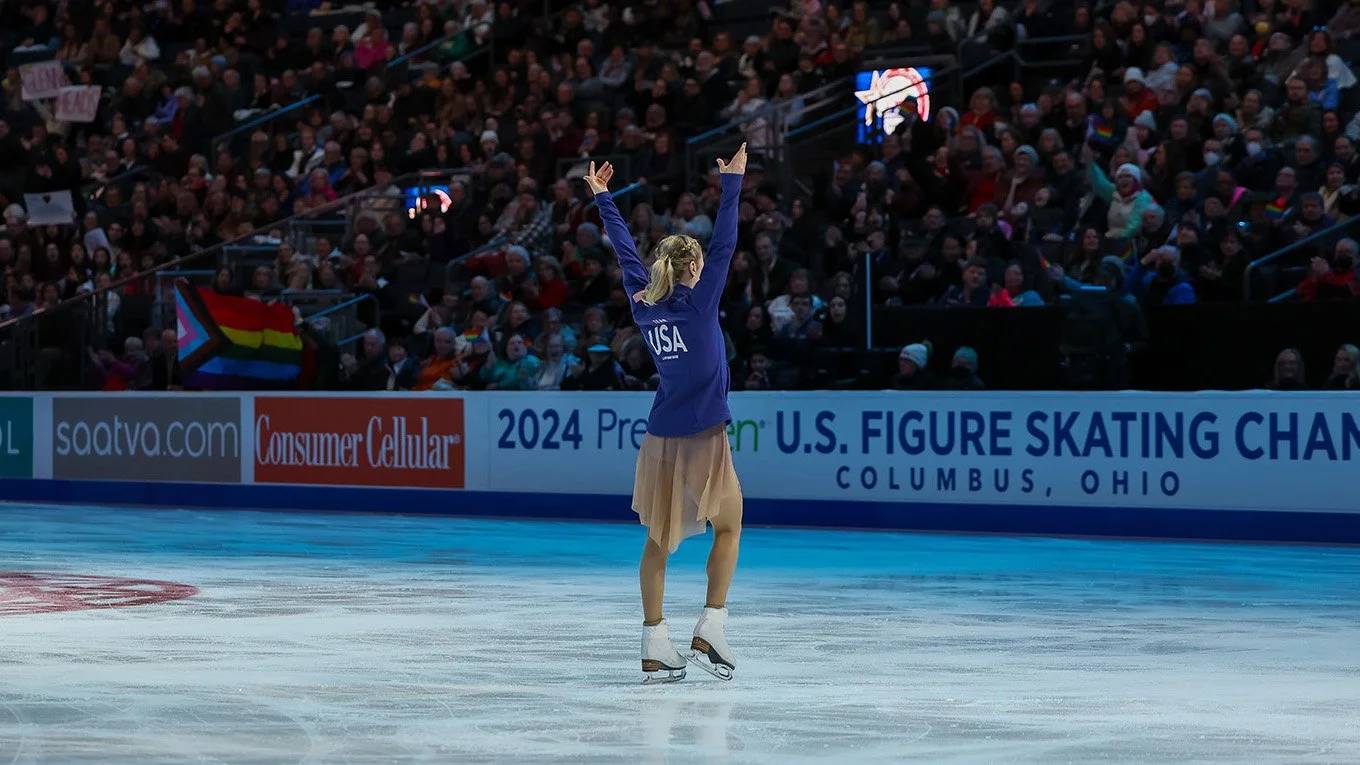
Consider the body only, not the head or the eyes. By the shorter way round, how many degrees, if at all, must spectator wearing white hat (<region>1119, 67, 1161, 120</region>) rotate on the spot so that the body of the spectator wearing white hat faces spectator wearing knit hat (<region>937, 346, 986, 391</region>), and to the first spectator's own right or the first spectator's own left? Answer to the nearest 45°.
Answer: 0° — they already face them

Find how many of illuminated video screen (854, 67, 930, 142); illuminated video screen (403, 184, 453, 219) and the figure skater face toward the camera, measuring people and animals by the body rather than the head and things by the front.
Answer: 2

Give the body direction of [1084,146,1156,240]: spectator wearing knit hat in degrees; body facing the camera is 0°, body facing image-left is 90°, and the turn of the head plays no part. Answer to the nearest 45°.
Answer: approximately 45°

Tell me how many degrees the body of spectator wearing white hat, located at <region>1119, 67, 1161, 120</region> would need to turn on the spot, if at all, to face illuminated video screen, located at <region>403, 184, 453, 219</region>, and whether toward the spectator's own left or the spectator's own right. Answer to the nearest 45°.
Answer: approximately 45° to the spectator's own right

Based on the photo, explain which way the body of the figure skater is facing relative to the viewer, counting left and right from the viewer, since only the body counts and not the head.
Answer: facing away from the viewer and to the right of the viewer

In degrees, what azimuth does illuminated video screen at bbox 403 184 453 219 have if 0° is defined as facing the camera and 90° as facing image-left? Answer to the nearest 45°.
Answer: approximately 0°

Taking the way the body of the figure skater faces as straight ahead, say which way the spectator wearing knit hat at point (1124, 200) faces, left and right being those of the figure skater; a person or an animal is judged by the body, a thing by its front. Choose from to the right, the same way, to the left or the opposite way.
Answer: the opposite way
